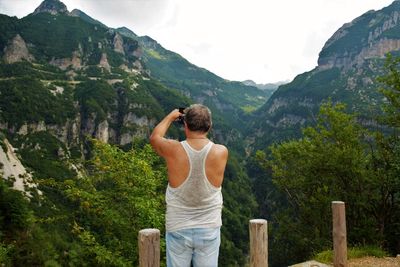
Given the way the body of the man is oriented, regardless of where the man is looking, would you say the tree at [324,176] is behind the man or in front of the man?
in front

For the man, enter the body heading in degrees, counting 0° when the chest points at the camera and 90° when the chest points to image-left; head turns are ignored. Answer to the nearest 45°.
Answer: approximately 180°

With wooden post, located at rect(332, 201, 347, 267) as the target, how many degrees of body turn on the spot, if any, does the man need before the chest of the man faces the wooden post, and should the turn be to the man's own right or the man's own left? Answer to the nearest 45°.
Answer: approximately 45° to the man's own right

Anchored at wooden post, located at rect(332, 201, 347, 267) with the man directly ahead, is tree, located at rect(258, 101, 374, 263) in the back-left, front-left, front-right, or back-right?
back-right

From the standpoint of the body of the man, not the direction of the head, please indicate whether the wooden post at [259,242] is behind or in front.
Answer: in front
